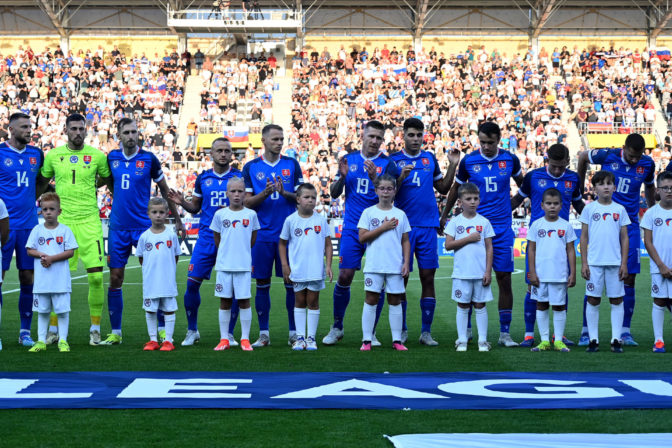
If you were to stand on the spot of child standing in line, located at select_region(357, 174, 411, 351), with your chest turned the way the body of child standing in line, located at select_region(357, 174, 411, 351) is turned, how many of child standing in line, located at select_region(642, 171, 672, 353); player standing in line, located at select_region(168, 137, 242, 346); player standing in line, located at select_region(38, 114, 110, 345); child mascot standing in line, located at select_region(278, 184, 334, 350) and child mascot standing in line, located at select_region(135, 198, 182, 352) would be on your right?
4

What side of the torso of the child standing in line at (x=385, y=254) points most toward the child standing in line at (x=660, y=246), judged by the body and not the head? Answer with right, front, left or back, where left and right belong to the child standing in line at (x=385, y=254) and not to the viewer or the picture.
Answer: left

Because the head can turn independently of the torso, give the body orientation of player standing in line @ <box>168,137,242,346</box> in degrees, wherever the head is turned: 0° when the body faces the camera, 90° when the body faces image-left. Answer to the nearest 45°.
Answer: approximately 0°

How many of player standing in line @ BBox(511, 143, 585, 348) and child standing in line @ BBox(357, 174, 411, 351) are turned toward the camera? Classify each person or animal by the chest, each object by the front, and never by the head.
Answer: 2

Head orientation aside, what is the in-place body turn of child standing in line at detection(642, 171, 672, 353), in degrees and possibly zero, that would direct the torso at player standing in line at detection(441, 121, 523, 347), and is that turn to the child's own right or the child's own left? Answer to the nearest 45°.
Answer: approximately 90° to the child's own right
